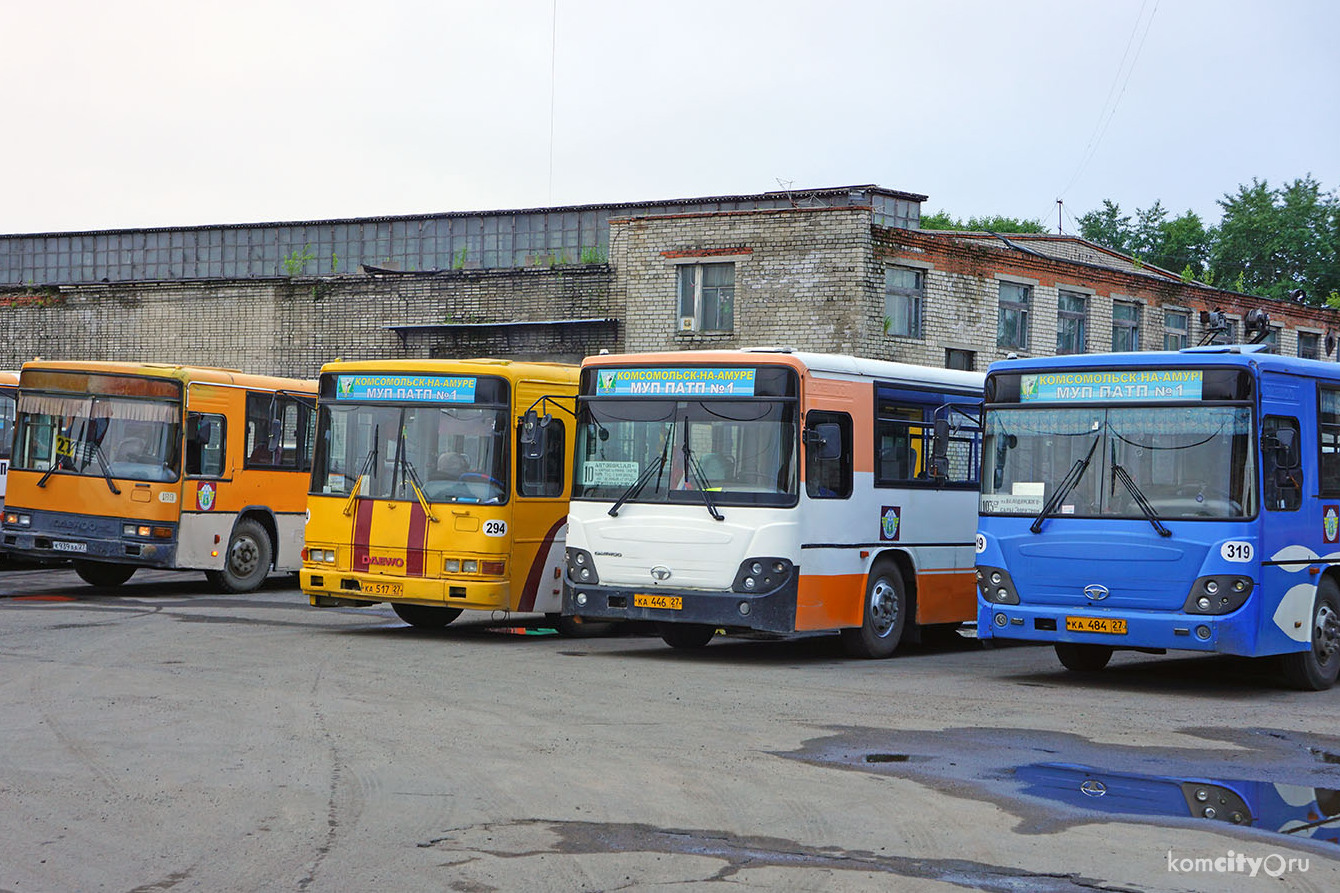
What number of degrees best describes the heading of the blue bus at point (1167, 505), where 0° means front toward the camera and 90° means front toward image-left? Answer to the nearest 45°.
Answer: approximately 45°

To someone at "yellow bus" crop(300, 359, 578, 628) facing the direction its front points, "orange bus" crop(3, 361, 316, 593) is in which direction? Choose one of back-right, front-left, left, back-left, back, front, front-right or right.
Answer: right

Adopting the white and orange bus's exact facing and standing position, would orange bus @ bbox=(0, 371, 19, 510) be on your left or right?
on your right

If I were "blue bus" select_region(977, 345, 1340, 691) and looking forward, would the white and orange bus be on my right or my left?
on my right

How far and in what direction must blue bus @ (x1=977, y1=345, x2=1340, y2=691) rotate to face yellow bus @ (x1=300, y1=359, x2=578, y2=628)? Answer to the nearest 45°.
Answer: approximately 45° to its right

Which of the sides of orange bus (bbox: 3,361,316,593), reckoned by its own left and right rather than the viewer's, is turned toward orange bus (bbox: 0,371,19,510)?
right

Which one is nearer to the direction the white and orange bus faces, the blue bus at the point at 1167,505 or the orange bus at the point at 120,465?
the orange bus

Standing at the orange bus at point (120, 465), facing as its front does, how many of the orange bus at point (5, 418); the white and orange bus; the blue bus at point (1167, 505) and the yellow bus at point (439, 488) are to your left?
3

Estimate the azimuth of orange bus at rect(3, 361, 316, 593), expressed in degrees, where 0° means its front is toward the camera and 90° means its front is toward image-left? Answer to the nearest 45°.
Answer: approximately 45°

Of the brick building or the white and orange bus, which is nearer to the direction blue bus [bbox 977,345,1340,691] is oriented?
the white and orange bus
